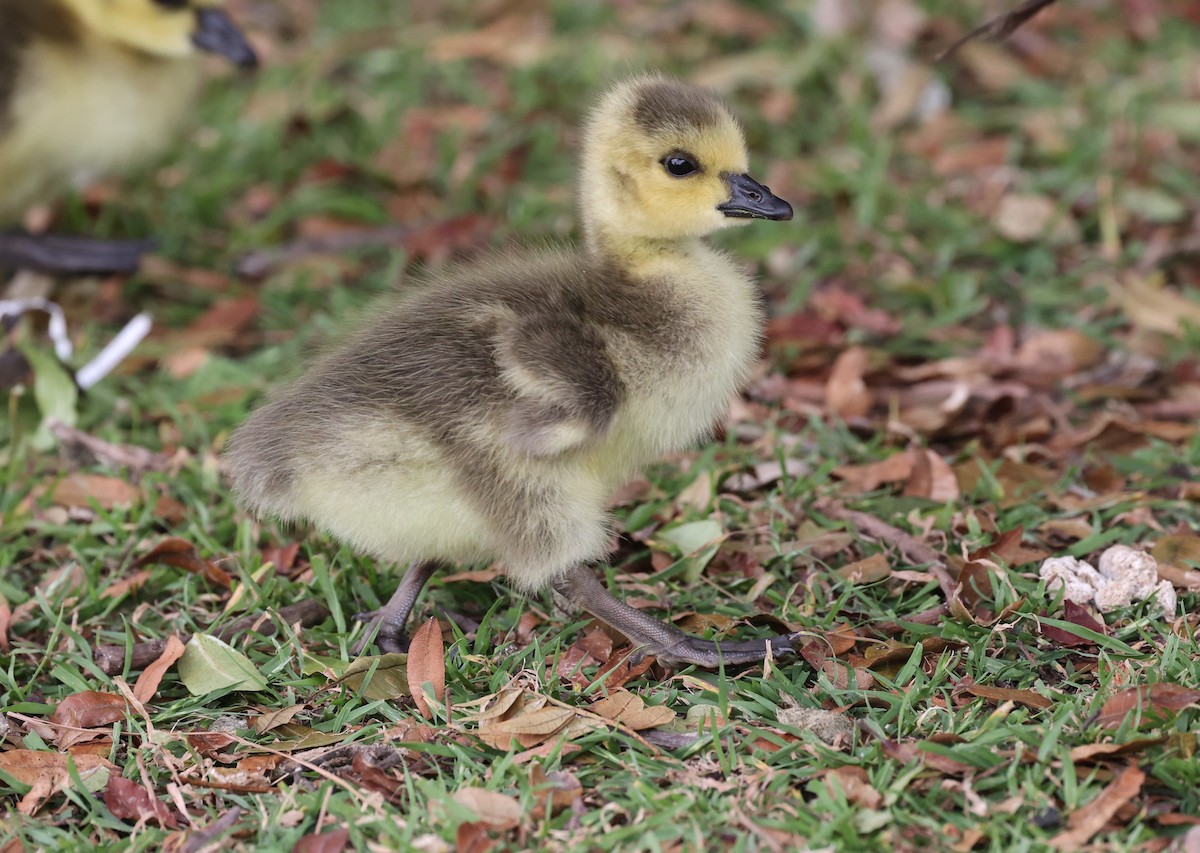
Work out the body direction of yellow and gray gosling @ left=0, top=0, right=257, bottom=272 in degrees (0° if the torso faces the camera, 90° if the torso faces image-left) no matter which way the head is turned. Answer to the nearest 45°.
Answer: approximately 270°

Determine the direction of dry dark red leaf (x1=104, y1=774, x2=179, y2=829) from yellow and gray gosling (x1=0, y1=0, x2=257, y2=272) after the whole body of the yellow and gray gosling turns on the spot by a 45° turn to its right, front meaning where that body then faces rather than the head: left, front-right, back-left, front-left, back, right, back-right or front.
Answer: front-right

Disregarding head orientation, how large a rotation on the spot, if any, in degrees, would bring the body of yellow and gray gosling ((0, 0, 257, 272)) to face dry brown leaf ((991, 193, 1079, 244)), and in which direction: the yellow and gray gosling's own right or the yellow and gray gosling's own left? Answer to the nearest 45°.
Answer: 0° — it already faces it

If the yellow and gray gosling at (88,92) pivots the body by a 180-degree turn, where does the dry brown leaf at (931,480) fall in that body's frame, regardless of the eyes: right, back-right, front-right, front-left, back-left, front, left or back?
back-left

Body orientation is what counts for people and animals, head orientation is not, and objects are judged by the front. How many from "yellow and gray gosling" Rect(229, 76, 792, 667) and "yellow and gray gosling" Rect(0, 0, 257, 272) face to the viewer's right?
2

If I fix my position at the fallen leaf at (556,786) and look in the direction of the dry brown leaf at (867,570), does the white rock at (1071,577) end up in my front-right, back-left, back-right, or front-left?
front-right

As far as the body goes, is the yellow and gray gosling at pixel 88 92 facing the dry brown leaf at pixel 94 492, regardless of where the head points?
no

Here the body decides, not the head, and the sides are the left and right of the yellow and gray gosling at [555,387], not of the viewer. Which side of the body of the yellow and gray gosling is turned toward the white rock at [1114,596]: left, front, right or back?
front

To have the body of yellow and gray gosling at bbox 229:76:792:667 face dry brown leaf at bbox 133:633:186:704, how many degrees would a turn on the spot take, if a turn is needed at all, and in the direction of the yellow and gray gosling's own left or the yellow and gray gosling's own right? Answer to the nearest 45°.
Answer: approximately 180°

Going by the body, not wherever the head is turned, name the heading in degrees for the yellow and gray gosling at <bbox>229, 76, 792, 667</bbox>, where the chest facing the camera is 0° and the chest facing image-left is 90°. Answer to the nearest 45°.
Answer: approximately 270°

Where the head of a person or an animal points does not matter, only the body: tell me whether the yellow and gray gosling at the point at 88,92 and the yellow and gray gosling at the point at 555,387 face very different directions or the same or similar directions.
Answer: same or similar directions

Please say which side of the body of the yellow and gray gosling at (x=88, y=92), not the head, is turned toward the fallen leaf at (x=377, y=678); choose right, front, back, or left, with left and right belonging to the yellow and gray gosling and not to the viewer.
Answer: right

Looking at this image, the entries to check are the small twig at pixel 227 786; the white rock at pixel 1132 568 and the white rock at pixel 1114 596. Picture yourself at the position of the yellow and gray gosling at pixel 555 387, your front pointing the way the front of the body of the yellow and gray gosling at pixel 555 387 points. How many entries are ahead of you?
2

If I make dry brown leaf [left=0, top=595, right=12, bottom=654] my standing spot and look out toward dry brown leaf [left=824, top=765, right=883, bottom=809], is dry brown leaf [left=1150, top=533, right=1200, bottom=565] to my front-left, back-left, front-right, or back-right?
front-left

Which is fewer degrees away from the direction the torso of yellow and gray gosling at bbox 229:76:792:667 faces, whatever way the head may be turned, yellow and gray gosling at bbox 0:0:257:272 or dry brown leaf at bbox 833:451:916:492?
the dry brown leaf

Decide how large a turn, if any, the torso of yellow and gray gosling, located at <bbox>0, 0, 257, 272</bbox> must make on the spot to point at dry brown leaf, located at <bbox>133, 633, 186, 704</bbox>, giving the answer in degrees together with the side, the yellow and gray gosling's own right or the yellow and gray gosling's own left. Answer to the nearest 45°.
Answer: approximately 90° to the yellow and gray gosling's own right
